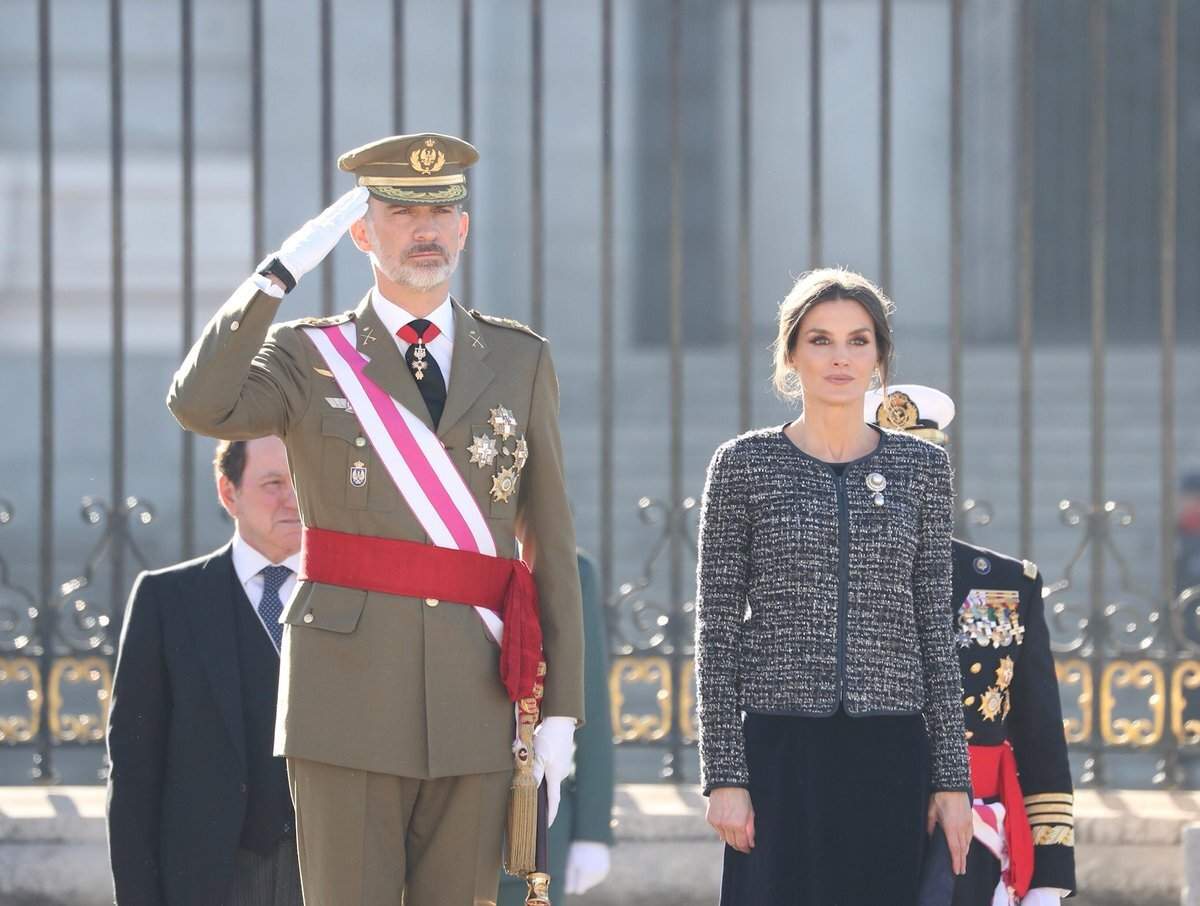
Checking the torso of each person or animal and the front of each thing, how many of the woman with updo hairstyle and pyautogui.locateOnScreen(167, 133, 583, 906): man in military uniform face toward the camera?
2

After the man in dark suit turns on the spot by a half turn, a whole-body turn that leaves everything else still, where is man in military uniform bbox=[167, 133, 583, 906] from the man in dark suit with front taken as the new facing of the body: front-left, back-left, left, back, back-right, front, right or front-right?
back

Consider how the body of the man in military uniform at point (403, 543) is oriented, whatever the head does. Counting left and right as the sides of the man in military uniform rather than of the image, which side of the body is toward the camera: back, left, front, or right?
front

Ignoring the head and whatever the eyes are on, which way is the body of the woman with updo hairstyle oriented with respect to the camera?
toward the camera

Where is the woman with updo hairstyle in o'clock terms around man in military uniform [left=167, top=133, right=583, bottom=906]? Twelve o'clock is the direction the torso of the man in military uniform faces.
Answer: The woman with updo hairstyle is roughly at 9 o'clock from the man in military uniform.

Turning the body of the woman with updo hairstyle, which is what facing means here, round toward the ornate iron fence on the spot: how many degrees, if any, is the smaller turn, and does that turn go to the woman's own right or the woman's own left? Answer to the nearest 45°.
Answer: approximately 180°

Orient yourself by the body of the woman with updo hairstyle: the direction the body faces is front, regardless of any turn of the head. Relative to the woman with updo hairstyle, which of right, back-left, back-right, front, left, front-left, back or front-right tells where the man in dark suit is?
right

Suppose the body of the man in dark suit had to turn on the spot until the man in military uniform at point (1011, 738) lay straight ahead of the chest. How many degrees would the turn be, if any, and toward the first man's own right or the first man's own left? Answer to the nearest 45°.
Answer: approximately 45° to the first man's own left

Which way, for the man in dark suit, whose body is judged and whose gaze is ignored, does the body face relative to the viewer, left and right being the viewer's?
facing the viewer and to the right of the viewer

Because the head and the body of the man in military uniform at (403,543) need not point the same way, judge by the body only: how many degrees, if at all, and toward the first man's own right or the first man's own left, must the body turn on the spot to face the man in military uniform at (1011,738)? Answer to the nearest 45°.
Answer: approximately 90° to the first man's own left
